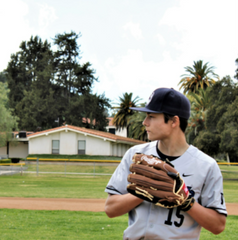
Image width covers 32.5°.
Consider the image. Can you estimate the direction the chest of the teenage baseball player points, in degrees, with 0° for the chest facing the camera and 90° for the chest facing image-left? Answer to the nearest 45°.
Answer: approximately 45°

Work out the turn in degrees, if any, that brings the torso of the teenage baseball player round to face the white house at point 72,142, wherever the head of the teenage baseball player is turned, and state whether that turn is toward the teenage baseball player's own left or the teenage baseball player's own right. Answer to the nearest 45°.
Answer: approximately 135° to the teenage baseball player's own right

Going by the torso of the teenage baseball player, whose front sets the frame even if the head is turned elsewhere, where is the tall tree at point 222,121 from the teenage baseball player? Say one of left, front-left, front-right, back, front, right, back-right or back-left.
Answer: back-right

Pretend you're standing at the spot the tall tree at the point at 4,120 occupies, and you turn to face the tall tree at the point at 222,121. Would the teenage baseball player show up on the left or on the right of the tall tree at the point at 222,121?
right

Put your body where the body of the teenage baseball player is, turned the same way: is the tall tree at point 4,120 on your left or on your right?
on your right
